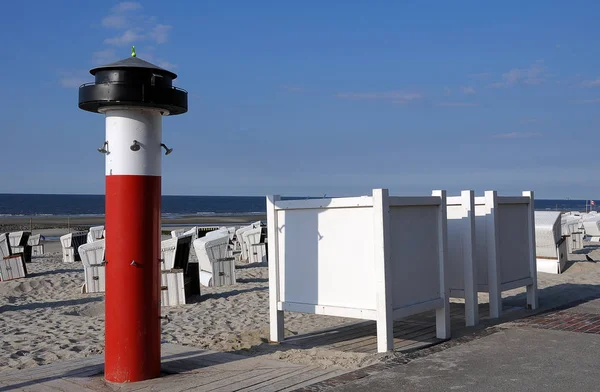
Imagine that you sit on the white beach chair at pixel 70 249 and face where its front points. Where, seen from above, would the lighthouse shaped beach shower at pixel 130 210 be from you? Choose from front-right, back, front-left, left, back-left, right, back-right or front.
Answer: back-right

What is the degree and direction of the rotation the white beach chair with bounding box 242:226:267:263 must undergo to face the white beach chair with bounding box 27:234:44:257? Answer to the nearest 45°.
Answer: approximately 90° to its left

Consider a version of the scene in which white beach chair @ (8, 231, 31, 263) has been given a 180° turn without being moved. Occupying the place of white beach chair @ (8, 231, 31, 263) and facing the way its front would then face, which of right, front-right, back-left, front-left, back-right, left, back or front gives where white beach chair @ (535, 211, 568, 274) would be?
left

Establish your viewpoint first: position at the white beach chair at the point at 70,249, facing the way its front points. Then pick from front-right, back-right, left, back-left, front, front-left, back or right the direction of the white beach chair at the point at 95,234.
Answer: right

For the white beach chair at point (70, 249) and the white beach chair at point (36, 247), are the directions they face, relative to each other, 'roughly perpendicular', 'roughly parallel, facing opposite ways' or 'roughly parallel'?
roughly parallel

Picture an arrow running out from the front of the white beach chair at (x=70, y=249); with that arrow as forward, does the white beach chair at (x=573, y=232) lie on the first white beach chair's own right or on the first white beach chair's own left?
on the first white beach chair's own right

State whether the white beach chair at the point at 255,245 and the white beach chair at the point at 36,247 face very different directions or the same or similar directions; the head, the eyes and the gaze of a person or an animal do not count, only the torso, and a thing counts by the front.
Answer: same or similar directions

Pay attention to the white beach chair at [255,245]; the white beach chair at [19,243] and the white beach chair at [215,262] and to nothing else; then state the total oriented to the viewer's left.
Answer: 0

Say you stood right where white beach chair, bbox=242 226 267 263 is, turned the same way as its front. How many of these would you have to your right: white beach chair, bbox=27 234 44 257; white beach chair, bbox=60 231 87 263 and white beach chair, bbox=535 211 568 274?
1

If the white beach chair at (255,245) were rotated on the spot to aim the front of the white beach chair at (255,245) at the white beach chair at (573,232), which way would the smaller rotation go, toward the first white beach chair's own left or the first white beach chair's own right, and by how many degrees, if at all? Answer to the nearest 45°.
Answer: approximately 45° to the first white beach chair's own right

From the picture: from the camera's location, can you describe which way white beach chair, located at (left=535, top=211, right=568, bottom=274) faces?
facing away from the viewer and to the right of the viewer

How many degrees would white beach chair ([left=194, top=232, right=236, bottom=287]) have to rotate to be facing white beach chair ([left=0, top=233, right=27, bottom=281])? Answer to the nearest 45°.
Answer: approximately 90° to its left

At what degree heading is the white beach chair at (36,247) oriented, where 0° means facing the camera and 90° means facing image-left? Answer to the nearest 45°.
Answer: approximately 225°

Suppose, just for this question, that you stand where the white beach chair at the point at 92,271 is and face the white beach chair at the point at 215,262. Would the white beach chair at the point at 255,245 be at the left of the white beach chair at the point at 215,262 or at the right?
left

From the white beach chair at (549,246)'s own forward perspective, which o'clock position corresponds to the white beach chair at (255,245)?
the white beach chair at (255,245) is roughly at 8 o'clock from the white beach chair at (549,246).

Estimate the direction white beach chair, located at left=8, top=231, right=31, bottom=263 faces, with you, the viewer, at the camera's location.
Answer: facing away from the viewer and to the right of the viewer

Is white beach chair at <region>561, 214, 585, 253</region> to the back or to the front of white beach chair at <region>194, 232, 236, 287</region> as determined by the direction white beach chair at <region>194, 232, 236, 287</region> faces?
to the front
